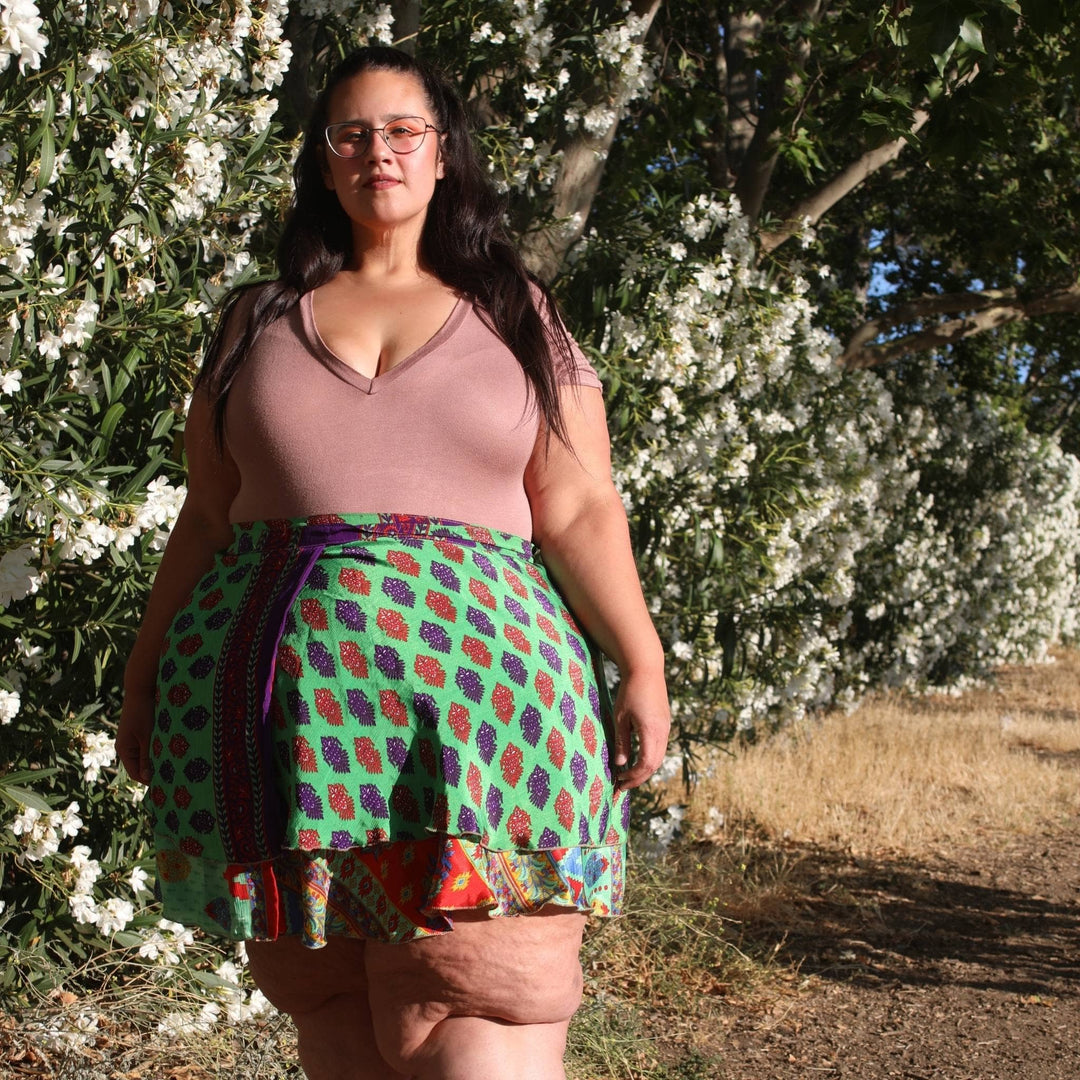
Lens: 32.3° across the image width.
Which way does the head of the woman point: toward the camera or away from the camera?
toward the camera

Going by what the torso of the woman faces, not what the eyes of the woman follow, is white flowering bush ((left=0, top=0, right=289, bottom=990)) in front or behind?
behind

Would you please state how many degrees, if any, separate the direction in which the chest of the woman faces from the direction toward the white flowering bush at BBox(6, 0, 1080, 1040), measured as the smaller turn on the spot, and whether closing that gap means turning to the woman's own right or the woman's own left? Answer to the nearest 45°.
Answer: approximately 180°

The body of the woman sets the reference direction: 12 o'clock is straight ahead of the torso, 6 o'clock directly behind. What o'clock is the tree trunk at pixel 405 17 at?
The tree trunk is roughly at 6 o'clock from the woman.

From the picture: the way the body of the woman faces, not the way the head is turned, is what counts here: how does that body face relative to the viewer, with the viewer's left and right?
facing the viewer
